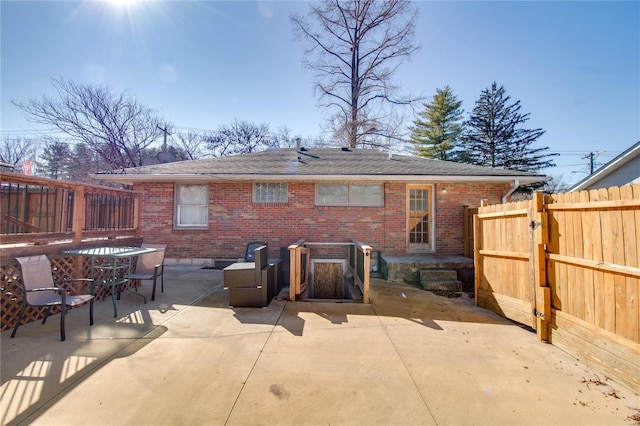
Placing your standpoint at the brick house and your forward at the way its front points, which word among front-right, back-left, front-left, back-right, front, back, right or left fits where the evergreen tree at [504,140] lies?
front-right

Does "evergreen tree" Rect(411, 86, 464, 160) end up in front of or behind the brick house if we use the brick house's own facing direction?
in front

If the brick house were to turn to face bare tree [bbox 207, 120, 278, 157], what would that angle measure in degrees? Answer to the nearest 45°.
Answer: approximately 45° to its left

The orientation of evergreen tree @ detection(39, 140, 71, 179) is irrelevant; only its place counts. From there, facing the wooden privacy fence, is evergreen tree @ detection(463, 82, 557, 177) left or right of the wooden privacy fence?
left

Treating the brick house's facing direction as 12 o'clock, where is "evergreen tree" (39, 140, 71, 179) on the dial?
The evergreen tree is roughly at 10 o'clock from the brick house.

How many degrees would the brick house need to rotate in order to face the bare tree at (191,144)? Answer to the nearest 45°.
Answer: approximately 45° to its left

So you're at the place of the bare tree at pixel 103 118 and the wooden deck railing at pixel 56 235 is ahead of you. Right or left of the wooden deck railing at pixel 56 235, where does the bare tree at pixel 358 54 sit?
left

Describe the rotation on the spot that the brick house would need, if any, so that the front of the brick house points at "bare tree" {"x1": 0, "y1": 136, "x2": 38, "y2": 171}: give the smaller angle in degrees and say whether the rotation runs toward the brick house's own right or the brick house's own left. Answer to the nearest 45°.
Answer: approximately 45° to the brick house's own left
